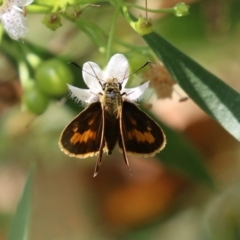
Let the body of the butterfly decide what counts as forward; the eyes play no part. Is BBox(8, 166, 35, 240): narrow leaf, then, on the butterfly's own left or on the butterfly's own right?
on the butterfly's own left

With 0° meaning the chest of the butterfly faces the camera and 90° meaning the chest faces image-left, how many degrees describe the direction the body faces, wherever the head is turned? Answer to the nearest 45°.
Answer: approximately 180°
